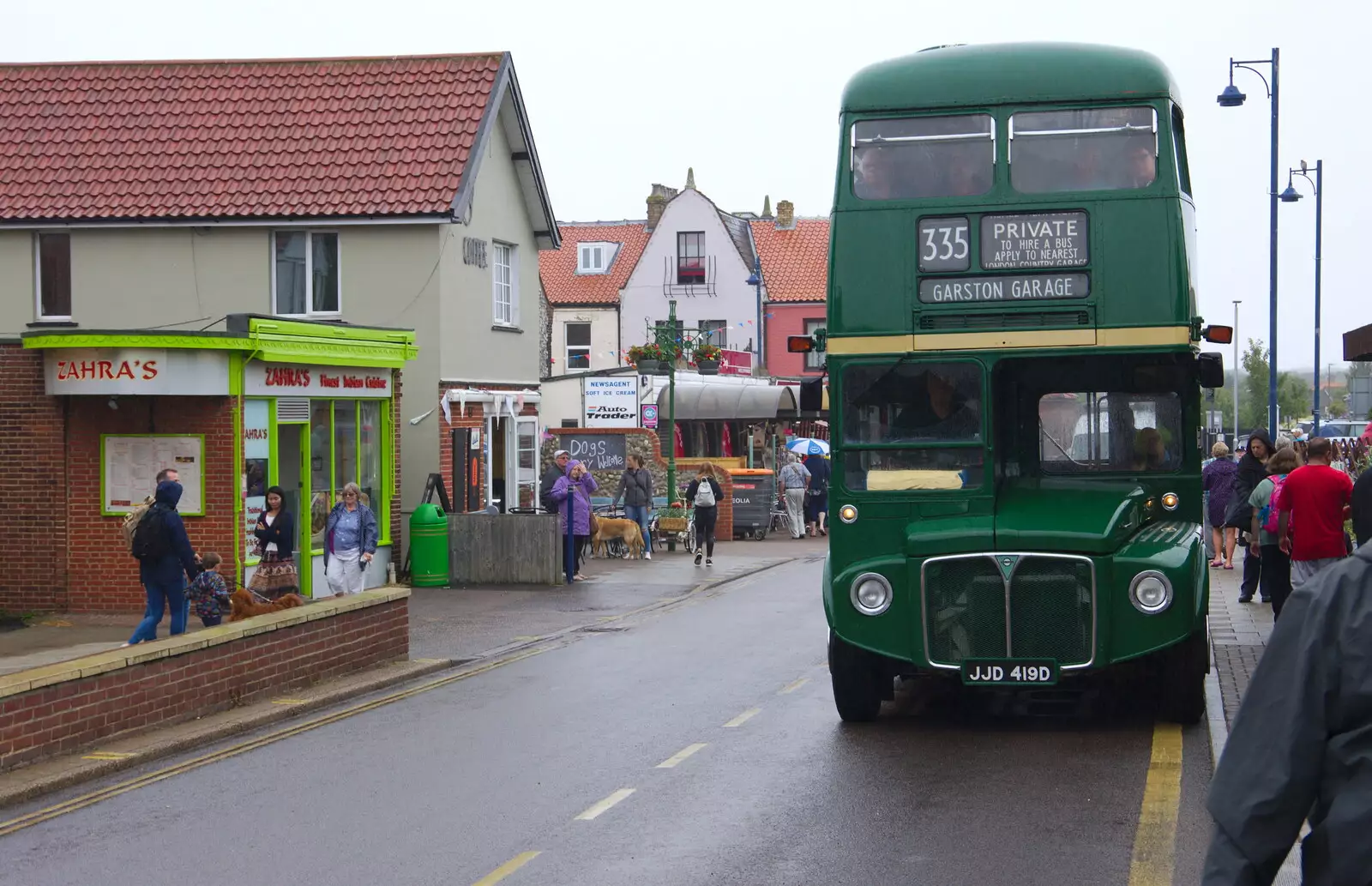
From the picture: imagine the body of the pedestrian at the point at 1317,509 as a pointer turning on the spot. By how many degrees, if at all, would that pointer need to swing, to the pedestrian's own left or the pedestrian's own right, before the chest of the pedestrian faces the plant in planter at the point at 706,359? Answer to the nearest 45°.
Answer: approximately 45° to the pedestrian's own left

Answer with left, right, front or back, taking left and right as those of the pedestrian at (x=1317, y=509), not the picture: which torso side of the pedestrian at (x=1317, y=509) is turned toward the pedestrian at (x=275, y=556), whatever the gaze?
left

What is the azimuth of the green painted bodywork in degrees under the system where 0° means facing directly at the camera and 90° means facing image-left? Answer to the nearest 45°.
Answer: approximately 0°

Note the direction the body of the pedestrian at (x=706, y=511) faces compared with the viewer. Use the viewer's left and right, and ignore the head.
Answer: facing away from the viewer

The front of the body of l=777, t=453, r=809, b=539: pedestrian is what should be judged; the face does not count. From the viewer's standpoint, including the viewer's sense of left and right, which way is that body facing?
facing away from the viewer

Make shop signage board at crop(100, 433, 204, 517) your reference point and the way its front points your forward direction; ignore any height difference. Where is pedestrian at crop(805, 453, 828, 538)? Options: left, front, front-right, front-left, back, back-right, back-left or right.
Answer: back-left

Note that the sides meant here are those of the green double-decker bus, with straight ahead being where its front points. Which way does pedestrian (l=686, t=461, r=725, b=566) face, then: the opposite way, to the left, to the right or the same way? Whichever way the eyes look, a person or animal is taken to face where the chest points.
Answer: the opposite way

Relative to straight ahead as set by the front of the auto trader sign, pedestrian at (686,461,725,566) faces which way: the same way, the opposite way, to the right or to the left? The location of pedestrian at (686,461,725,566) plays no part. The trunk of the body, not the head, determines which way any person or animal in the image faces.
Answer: the opposite way
